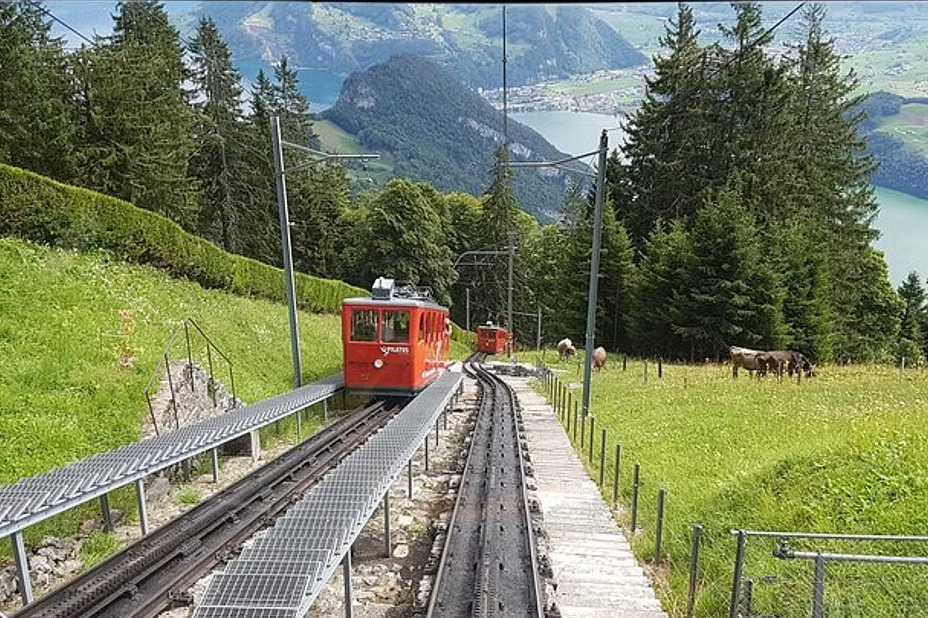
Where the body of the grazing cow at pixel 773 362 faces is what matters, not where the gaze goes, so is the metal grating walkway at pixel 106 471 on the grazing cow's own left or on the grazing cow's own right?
on the grazing cow's own right

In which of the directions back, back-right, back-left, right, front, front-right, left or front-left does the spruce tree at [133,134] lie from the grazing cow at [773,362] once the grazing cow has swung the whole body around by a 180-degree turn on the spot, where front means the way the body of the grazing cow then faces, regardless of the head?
front

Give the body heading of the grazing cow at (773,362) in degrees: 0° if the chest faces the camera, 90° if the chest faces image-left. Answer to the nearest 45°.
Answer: approximately 270°

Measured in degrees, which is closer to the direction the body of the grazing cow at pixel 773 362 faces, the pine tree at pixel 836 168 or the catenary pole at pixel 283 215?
the pine tree

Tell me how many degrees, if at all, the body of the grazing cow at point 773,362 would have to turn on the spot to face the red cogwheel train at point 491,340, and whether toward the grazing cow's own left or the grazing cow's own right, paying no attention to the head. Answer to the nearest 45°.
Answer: approximately 135° to the grazing cow's own left

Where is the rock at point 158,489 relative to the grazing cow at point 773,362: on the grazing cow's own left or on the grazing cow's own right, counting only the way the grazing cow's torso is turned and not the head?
on the grazing cow's own right

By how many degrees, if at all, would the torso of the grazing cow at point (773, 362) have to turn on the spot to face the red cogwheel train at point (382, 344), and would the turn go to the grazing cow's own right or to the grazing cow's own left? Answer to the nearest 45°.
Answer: approximately 135° to the grazing cow's own right

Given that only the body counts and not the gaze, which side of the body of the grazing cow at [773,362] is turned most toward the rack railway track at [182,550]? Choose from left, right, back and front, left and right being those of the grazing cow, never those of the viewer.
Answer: right

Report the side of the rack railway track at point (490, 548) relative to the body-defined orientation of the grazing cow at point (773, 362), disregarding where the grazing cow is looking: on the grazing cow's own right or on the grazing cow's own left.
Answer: on the grazing cow's own right

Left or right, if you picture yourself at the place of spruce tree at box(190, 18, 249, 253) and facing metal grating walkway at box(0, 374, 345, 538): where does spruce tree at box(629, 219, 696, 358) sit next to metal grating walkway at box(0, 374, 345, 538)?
left

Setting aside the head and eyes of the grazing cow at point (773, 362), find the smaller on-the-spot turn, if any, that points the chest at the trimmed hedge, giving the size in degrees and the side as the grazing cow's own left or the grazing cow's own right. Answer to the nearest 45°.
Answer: approximately 135° to the grazing cow's own right

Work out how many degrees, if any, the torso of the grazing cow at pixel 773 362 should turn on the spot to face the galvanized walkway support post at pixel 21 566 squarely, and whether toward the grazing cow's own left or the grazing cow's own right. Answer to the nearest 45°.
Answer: approximately 90° to the grazing cow's own right
